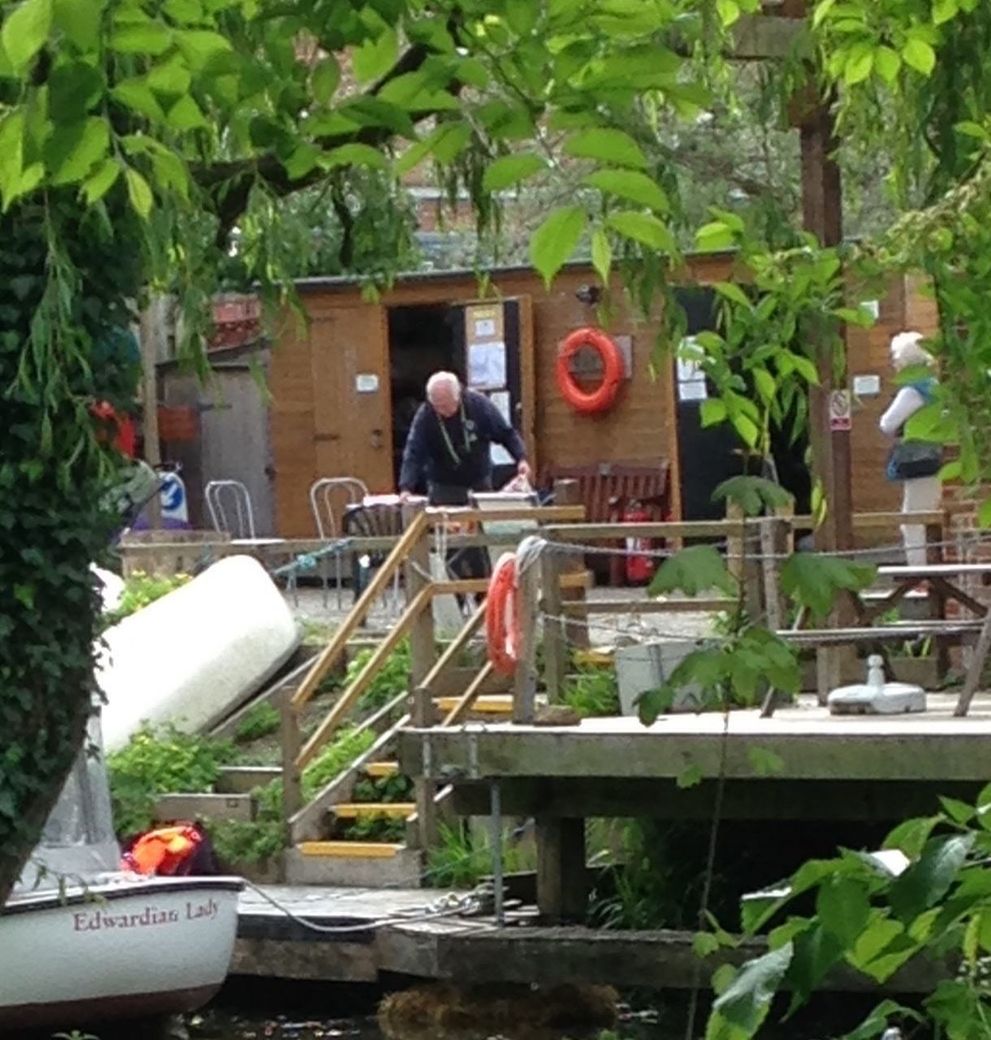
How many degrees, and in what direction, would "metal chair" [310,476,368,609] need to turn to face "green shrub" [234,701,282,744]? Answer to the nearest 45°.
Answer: approximately 45° to its right

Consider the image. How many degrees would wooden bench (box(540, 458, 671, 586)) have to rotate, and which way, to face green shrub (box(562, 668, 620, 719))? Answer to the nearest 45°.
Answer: approximately 45° to its left

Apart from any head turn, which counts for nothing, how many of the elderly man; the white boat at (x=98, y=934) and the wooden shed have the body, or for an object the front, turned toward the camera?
2

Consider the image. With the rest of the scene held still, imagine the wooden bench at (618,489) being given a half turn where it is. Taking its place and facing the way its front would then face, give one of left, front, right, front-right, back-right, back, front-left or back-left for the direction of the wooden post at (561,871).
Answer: back-right

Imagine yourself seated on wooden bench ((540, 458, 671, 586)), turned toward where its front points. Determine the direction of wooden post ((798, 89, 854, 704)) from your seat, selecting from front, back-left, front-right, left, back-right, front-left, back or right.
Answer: front-left

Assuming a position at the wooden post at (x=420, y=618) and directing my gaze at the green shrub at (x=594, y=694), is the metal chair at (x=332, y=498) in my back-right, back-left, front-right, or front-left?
back-left

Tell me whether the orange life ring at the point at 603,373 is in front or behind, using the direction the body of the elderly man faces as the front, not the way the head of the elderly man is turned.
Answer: behind

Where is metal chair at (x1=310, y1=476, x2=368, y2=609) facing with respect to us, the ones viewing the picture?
facing the viewer and to the right of the viewer

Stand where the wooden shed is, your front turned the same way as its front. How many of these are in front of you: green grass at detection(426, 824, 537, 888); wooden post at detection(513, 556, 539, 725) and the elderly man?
3

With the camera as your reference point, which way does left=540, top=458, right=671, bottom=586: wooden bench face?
facing the viewer and to the left of the viewer

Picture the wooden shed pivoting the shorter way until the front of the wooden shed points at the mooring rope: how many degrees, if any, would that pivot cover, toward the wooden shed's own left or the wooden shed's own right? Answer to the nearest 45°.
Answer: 0° — it already faces it

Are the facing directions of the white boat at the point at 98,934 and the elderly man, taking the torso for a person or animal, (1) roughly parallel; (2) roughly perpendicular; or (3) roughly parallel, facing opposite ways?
roughly perpendicular
